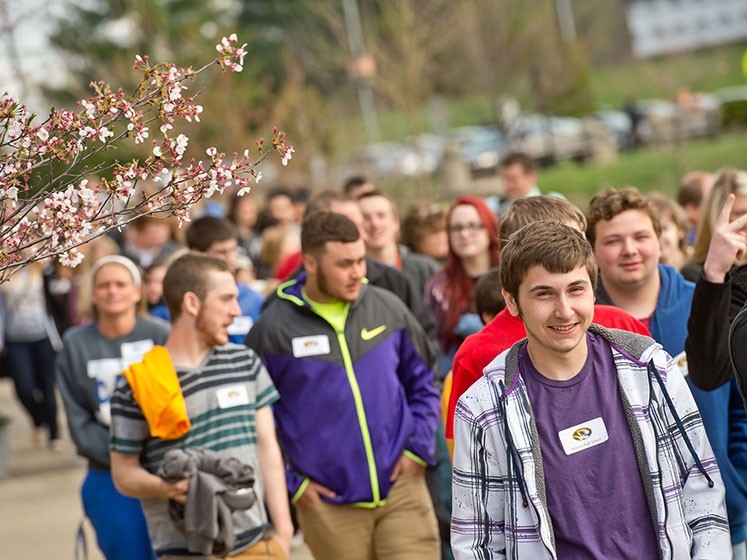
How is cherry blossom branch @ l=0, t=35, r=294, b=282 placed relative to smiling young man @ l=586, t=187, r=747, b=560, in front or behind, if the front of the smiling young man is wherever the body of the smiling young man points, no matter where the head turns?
in front

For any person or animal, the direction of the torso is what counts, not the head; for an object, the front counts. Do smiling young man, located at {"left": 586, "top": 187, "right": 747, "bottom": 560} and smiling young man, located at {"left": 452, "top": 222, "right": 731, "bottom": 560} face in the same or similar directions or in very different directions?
same or similar directions

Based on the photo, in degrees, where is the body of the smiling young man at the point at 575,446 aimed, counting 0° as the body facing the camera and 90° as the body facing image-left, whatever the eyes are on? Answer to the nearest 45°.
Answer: approximately 0°

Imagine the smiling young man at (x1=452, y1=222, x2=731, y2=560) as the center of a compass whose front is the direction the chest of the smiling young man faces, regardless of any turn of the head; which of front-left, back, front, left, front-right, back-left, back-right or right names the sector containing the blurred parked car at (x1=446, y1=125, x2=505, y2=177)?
back

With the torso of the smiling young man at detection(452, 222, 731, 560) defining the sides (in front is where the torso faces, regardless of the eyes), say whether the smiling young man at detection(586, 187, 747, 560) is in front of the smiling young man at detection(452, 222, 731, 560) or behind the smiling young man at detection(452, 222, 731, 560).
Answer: behind

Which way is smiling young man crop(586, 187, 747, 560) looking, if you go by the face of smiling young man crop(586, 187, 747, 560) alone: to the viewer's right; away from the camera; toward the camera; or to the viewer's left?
toward the camera

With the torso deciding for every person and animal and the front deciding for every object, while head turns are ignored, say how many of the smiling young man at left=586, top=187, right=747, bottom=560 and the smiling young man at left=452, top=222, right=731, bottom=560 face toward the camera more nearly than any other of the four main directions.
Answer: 2

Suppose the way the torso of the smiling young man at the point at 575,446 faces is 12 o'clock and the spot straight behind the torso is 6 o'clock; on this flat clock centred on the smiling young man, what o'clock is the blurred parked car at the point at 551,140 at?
The blurred parked car is roughly at 6 o'clock from the smiling young man.

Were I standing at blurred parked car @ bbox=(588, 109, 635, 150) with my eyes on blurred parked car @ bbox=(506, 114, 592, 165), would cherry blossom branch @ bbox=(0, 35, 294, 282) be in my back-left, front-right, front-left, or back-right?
front-left

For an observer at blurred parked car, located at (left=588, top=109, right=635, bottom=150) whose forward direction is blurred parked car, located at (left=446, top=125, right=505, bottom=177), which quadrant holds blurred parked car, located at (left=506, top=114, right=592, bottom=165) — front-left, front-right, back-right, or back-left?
front-left

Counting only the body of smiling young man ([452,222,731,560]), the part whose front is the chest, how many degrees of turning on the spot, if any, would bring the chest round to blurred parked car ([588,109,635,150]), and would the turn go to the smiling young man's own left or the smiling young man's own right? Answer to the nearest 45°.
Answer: approximately 180°

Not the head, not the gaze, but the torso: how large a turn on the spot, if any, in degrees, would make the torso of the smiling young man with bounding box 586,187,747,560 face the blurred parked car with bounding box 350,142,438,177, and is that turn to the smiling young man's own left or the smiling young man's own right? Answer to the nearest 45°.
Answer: approximately 180°

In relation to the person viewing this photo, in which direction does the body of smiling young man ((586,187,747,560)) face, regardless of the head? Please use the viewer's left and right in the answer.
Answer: facing the viewer
